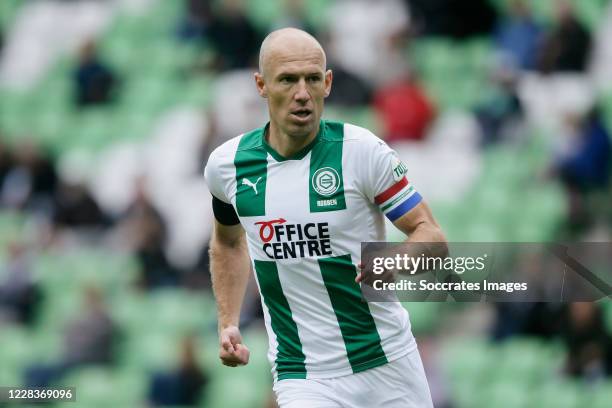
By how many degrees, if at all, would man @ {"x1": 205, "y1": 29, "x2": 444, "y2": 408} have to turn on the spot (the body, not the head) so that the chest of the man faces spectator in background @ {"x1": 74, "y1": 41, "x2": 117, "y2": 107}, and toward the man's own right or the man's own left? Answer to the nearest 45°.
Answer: approximately 180°

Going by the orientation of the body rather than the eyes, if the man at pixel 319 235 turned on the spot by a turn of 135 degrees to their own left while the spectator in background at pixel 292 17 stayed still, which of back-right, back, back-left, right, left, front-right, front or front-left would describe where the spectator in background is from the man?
front-left

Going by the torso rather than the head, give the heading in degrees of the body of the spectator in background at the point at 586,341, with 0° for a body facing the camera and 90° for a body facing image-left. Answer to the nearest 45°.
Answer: approximately 0°

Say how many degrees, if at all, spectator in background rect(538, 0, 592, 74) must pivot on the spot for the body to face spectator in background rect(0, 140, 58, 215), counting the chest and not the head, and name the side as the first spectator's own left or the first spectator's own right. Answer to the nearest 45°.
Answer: approximately 90° to the first spectator's own right

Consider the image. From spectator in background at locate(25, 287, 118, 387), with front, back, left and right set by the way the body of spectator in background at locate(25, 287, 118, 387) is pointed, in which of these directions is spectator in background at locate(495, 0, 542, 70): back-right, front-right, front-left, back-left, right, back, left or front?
back-left

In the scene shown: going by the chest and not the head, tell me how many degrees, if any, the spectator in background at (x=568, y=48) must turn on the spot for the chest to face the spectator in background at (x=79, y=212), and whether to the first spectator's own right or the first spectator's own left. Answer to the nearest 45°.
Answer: approximately 90° to the first spectator's own right
